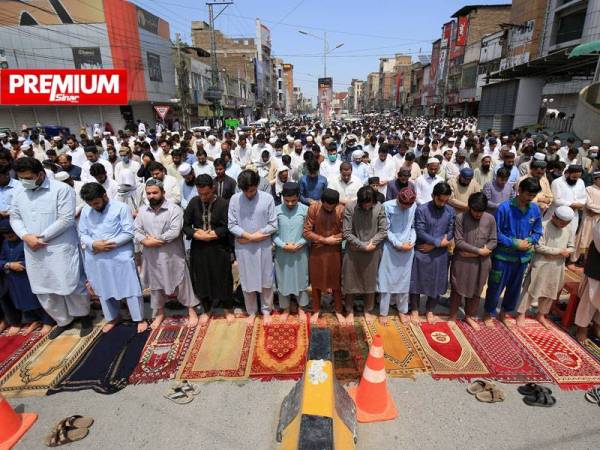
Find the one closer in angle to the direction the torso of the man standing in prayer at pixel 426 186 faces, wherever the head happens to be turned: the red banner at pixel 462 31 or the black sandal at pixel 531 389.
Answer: the black sandal

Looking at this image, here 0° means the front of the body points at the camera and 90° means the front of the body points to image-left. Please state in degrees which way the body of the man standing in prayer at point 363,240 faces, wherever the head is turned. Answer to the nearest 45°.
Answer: approximately 0°

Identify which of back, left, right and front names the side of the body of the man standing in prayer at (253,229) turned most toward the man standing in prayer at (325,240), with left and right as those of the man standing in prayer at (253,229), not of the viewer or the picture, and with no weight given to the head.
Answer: left

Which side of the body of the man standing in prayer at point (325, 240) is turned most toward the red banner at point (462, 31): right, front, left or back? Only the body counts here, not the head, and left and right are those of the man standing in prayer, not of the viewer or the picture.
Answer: back

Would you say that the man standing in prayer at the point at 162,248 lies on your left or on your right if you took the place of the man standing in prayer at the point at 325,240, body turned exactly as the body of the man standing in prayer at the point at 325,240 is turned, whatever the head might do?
on your right

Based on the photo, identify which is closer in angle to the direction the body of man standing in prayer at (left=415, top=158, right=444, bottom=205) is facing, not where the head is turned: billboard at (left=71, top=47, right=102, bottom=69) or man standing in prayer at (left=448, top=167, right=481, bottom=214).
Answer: the man standing in prayer
